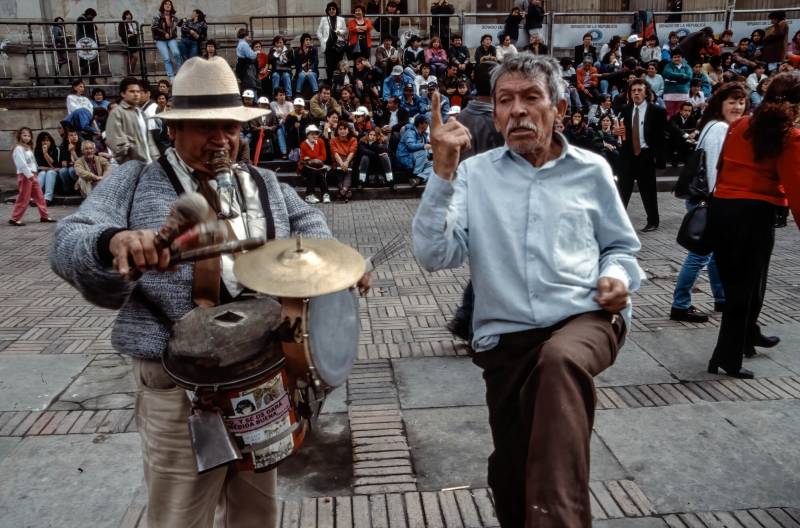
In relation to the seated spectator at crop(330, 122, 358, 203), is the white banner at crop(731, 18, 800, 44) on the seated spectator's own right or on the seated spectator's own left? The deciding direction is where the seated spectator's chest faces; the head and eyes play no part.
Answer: on the seated spectator's own left

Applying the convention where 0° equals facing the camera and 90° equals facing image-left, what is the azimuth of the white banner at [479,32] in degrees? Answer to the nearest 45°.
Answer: approximately 0°

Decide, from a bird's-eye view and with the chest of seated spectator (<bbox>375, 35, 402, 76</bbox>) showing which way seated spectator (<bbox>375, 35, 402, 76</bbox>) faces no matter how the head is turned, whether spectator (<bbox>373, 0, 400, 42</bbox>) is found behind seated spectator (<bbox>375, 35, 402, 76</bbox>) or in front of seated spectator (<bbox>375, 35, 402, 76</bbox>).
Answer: behind

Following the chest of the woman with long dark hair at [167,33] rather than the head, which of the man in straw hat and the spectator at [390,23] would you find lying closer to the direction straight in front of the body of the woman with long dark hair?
the man in straw hat

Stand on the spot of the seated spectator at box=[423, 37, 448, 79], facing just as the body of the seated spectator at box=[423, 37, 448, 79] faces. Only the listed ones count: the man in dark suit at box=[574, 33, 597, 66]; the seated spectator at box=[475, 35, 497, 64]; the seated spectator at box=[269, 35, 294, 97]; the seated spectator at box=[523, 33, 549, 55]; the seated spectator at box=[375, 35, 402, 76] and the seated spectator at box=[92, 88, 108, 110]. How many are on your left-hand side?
3

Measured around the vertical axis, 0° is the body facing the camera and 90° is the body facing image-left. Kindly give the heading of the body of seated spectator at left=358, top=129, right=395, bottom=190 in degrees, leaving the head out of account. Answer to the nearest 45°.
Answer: approximately 0°

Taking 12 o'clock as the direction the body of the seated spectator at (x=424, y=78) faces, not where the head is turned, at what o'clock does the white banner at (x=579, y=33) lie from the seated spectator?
The white banner is roughly at 8 o'clock from the seated spectator.

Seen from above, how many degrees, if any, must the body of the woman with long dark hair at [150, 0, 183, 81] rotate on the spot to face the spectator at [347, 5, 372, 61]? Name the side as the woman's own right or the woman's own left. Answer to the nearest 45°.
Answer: approximately 90° to the woman's own left

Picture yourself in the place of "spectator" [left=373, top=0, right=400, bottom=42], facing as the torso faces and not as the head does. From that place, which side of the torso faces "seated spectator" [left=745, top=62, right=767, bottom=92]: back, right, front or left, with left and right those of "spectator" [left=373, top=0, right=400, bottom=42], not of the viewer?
left

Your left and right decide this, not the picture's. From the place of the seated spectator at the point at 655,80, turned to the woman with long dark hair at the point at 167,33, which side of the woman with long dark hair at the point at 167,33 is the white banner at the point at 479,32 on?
right
